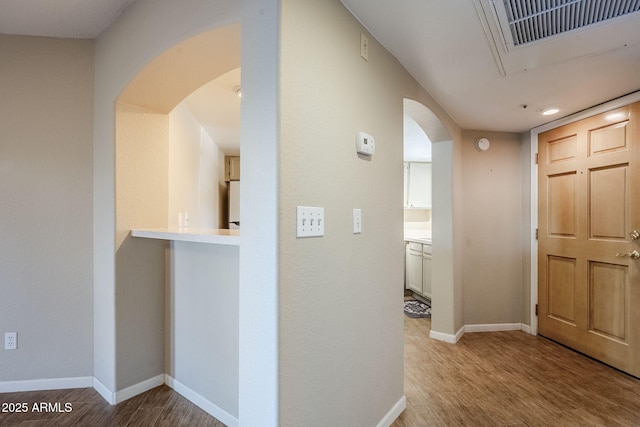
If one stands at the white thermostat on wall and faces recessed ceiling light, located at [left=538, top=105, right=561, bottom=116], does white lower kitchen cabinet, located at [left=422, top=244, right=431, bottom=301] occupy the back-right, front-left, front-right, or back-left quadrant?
front-left

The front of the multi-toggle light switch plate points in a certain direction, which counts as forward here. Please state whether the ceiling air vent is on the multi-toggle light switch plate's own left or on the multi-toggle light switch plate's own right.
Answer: on the multi-toggle light switch plate's own left

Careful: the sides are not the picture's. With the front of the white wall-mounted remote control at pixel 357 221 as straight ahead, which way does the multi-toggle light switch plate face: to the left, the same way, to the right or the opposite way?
the same way

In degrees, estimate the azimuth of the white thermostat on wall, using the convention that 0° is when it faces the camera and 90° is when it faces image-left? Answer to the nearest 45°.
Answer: approximately 315°

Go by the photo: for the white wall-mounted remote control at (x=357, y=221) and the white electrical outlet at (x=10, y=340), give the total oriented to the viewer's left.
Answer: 0

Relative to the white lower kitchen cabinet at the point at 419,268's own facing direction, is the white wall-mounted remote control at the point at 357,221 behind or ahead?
ahead

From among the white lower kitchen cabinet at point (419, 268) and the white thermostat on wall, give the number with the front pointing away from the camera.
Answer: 0

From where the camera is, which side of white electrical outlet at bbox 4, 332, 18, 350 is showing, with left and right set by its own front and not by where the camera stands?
front

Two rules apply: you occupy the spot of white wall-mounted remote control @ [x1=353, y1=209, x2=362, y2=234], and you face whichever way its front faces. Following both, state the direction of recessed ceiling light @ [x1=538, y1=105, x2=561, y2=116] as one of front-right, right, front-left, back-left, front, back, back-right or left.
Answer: left

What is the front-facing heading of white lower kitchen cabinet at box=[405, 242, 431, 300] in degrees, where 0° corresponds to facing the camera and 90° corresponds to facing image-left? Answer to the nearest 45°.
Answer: approximately 45°

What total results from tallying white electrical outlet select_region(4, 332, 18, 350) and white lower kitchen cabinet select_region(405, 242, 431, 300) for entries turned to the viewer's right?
0

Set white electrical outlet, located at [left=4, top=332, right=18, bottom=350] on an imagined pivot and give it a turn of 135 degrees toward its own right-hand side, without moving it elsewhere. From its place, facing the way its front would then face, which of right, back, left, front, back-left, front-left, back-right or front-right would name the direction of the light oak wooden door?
back
